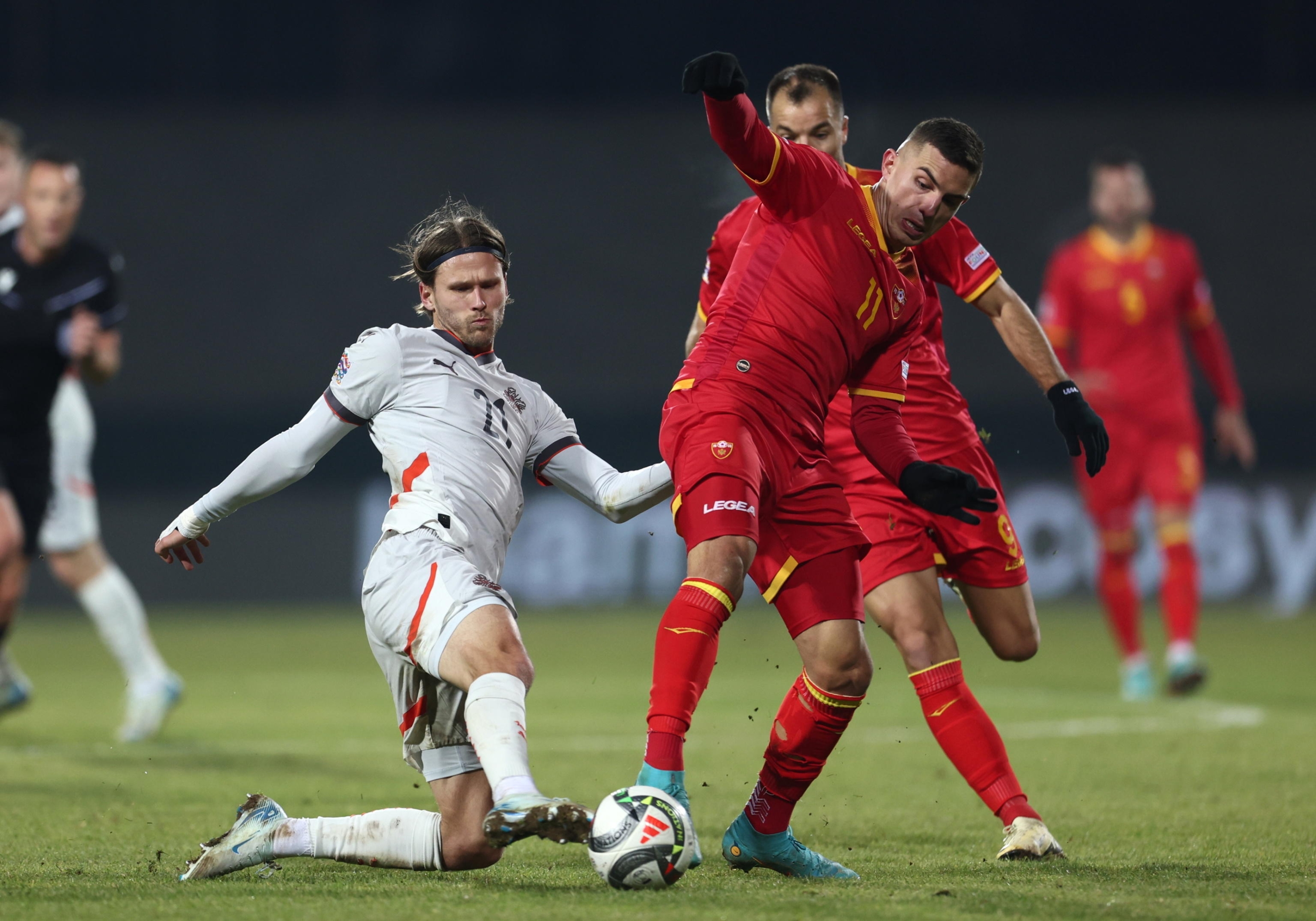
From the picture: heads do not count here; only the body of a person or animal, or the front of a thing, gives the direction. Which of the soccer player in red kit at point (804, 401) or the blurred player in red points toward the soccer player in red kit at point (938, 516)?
the blurred player in red

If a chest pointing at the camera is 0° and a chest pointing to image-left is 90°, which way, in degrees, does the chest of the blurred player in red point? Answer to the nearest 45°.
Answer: approximately 0°

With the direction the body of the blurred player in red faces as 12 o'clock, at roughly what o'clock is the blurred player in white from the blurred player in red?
The blurred player in white is roughly at 2 o'clock from the blurred player in red.

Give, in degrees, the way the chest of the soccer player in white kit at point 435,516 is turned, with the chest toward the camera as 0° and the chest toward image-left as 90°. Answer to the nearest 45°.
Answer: approximately 315°

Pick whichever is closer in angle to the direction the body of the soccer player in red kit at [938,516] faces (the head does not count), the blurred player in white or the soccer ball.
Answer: the soccer ball

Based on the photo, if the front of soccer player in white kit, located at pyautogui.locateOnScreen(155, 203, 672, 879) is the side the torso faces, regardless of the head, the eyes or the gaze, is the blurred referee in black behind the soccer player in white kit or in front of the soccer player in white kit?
behind
